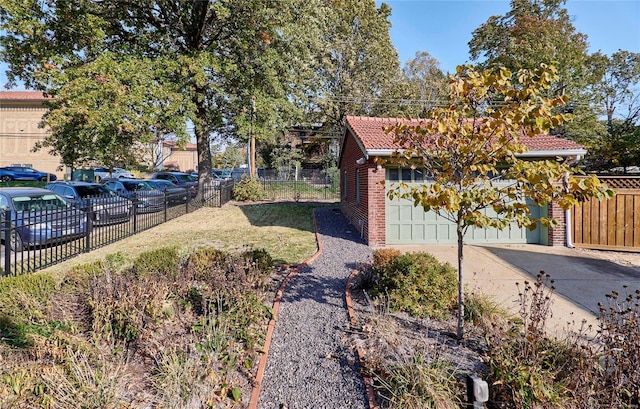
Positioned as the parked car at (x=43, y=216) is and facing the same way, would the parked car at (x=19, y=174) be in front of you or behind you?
behind

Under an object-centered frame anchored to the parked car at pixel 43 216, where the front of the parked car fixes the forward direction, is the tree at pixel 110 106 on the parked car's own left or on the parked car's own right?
on the parked car's own left

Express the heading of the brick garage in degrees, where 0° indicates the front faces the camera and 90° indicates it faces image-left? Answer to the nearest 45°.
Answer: approximately 0°

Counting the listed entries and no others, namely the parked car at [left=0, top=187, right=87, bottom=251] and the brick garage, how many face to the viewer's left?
0

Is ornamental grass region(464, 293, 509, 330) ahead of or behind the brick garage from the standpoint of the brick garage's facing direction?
ahead

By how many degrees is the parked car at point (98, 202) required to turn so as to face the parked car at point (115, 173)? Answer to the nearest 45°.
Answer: approximately 135° to its left
